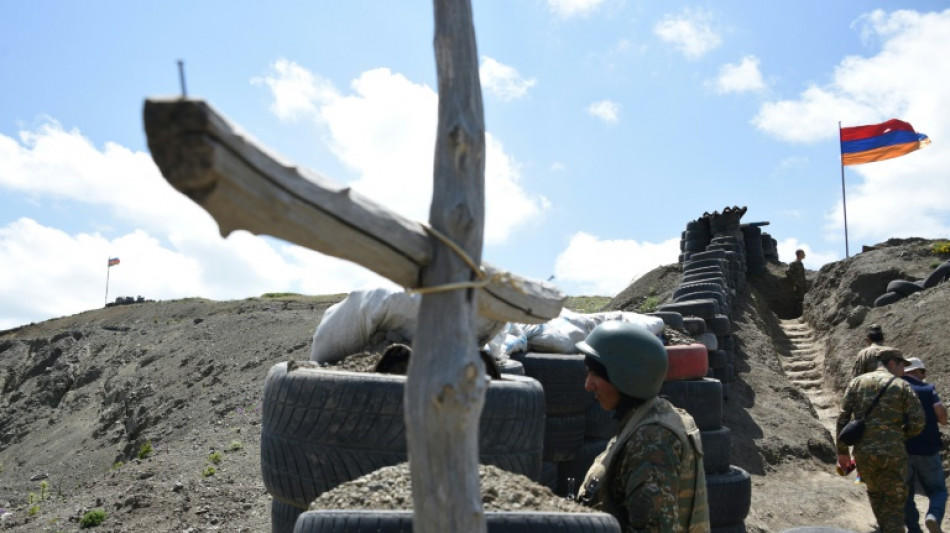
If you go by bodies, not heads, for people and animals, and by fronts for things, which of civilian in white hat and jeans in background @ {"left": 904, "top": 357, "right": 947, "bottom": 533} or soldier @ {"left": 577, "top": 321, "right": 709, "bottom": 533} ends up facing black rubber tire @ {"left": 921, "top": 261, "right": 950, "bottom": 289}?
the civilian in white hat and jeans in background

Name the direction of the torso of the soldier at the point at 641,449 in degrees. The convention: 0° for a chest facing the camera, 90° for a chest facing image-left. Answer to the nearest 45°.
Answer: approximately 90°

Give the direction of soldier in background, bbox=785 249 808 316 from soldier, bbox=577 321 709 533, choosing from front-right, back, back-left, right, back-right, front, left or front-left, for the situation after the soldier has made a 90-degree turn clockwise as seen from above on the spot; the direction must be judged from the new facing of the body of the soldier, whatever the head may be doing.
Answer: front

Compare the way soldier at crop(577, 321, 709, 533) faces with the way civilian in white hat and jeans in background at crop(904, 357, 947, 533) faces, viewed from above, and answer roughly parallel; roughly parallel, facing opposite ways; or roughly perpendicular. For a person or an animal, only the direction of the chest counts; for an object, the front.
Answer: roughly perpendicular

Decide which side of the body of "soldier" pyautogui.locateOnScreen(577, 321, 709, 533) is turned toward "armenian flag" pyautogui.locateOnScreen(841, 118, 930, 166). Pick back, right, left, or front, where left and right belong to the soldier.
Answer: right

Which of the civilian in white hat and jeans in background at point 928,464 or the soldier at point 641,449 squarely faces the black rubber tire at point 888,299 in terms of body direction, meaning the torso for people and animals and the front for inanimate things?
the civilian in white hat and jeans in background

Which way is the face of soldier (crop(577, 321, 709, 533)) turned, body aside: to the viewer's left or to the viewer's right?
to the viewer's left

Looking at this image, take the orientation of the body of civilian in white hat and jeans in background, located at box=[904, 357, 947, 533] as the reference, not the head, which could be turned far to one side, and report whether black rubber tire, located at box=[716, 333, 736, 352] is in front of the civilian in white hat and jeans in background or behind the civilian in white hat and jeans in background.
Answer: in front

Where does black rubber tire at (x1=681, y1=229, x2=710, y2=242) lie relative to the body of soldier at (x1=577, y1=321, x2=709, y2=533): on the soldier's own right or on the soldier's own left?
on the soldier's own right

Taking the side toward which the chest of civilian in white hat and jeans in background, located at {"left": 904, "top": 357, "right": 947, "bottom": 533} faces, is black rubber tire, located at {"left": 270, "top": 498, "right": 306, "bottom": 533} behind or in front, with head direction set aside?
behind

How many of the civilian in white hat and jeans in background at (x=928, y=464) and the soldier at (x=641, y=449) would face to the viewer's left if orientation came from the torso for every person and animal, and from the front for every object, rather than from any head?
1
